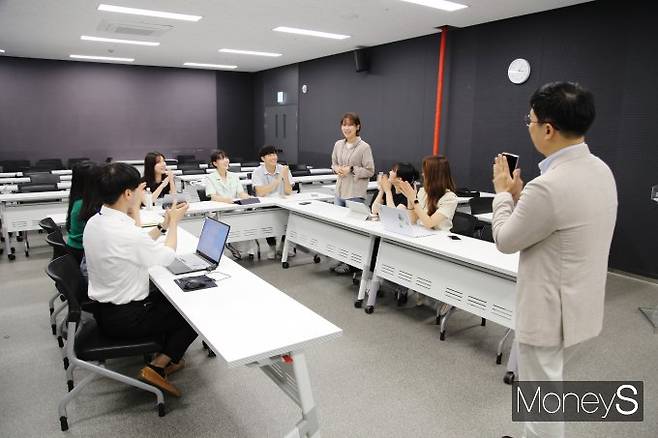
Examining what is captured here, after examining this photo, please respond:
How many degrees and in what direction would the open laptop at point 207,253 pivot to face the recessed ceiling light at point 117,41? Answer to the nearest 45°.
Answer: approximately 135° to its right

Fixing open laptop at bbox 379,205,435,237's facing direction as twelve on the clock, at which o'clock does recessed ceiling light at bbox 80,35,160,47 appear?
The recessed ceiling light is roughly at 9 o'clock from the open laptop.

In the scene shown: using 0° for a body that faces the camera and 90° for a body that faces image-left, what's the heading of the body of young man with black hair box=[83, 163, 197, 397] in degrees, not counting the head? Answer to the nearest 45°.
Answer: approximately 225°

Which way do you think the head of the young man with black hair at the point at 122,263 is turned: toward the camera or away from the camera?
away from the camera

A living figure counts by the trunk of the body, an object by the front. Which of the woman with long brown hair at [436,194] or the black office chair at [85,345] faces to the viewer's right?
the black office chair

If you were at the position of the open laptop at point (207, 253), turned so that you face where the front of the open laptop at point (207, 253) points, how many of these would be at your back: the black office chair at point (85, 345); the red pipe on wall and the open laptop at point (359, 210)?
2

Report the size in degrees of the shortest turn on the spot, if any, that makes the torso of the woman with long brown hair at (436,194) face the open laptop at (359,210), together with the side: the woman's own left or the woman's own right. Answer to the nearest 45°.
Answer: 0° — they already face it

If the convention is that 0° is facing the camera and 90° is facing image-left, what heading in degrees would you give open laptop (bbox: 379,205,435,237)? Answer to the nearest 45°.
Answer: approximately 225°

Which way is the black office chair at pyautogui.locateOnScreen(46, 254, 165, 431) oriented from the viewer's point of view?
to the viewer's right

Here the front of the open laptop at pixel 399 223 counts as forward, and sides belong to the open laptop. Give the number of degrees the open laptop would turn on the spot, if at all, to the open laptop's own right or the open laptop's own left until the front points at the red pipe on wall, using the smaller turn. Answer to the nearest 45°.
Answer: approximately 45° to the open laptop's own left

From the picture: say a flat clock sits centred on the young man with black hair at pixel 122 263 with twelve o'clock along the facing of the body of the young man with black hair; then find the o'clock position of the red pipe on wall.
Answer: The red pipe on wall is roughly at 12 o'clock from the young man with black hair.
